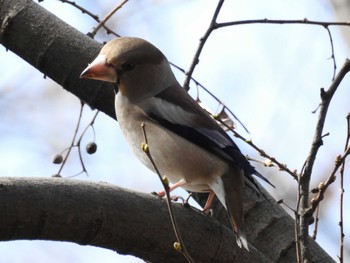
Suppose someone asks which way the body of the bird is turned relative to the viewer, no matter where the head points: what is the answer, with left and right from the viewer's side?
facing to the left of the viewer

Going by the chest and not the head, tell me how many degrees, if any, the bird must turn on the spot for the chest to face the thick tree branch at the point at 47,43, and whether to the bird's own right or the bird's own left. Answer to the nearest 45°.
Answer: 0° — it already faces it

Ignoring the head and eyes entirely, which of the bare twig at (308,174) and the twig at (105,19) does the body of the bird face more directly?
the twig

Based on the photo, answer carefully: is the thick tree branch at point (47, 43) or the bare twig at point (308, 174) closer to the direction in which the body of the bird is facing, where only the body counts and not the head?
the thick tree branch

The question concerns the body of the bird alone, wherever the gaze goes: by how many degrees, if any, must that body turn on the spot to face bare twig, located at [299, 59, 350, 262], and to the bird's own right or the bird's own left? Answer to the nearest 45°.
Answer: approximately 135° to the bird's own left
